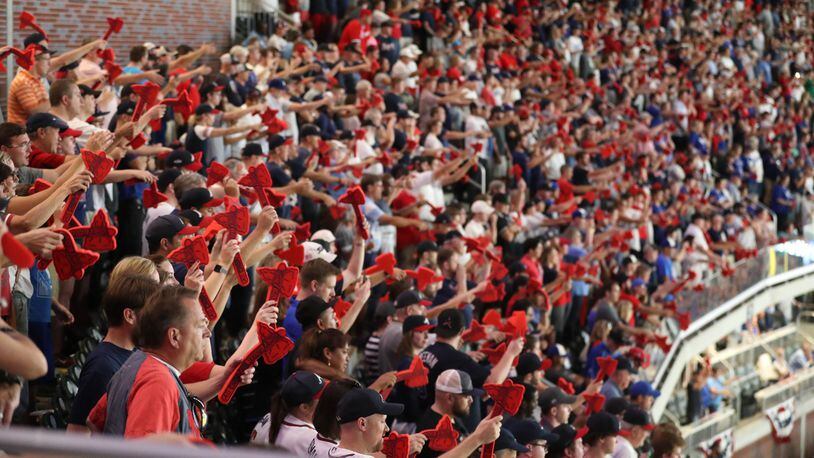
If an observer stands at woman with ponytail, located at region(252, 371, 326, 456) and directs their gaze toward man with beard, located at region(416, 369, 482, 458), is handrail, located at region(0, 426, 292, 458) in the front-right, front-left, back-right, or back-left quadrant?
back-right

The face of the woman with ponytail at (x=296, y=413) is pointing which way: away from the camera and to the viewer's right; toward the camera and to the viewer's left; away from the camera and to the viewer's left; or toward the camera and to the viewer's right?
away from the camera and to the viewer's right

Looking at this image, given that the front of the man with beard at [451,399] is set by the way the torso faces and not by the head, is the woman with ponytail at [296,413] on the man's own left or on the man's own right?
on the man's own right

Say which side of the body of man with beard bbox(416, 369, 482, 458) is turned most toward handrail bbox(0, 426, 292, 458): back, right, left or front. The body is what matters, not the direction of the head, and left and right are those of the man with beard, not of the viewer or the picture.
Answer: right

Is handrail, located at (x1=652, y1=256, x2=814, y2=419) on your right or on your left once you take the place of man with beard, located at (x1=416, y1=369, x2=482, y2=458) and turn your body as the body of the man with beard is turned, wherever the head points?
on your left
